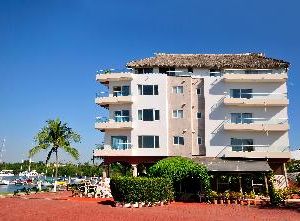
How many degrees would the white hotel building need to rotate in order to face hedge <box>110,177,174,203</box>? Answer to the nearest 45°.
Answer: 0° — it already faces it

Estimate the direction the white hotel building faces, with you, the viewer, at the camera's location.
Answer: facing the viewer

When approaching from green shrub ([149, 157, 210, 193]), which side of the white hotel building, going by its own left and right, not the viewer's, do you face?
front

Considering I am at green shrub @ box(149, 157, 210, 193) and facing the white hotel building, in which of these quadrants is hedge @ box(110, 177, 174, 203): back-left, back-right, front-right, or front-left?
back-left
